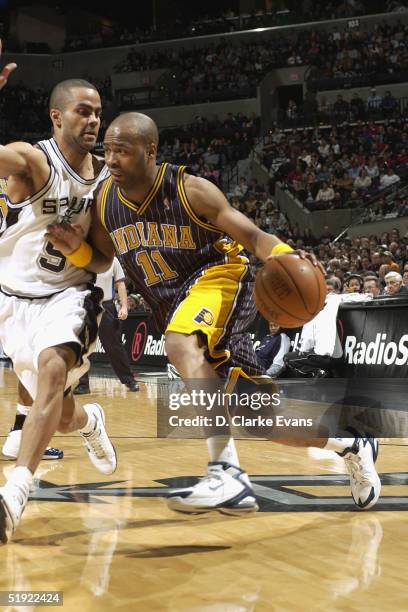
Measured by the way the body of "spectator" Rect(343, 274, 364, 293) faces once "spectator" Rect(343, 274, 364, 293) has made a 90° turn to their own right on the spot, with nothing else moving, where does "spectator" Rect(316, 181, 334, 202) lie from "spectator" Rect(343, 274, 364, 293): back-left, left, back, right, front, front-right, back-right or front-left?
right

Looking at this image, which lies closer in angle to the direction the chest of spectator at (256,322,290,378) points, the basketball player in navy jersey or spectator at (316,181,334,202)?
the basketball player in navy jersey

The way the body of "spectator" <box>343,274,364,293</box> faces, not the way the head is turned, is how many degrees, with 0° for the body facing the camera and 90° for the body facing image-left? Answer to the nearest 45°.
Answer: approximately 0°

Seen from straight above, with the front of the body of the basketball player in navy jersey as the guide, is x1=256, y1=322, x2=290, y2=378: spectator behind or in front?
behind

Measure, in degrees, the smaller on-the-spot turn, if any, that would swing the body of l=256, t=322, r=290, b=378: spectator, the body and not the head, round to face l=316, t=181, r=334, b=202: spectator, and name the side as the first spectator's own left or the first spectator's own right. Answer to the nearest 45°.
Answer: approximately 135° to the first spectator's own right

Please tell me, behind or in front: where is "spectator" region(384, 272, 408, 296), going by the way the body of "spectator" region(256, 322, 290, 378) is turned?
behind

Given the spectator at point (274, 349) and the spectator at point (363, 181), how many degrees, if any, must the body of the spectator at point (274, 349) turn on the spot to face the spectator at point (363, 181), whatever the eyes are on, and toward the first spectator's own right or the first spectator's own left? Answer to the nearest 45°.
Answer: approximately 135° to the first spectator's own right

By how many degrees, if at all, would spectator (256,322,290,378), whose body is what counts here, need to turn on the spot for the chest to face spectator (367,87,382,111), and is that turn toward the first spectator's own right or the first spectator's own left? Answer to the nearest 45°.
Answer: approximately 135° to the first spectator's own right
